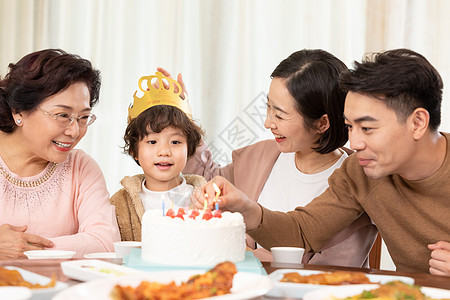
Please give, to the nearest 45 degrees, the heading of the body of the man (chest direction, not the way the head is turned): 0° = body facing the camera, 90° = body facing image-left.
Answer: approximately 45°

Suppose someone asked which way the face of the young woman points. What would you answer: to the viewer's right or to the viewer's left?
to the viewer's left

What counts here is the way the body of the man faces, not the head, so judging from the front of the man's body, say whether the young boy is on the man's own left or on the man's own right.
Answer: on the man's own right

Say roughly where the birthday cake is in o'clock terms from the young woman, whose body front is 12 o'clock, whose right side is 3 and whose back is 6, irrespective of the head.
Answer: The birthday cake is roughly at 11 o'clock from the young woman.

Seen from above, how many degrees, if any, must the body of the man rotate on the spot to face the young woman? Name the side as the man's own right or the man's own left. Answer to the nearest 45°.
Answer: approximately 90° to the man's own right

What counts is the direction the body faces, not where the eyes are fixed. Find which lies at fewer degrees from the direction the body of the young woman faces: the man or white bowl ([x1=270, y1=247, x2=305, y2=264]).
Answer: the white bowl

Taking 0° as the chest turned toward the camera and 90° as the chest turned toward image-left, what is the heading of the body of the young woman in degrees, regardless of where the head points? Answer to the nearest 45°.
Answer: approximately 45°

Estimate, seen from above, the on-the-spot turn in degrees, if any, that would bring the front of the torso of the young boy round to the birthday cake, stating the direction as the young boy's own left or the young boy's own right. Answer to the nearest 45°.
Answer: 0° — they already face it
